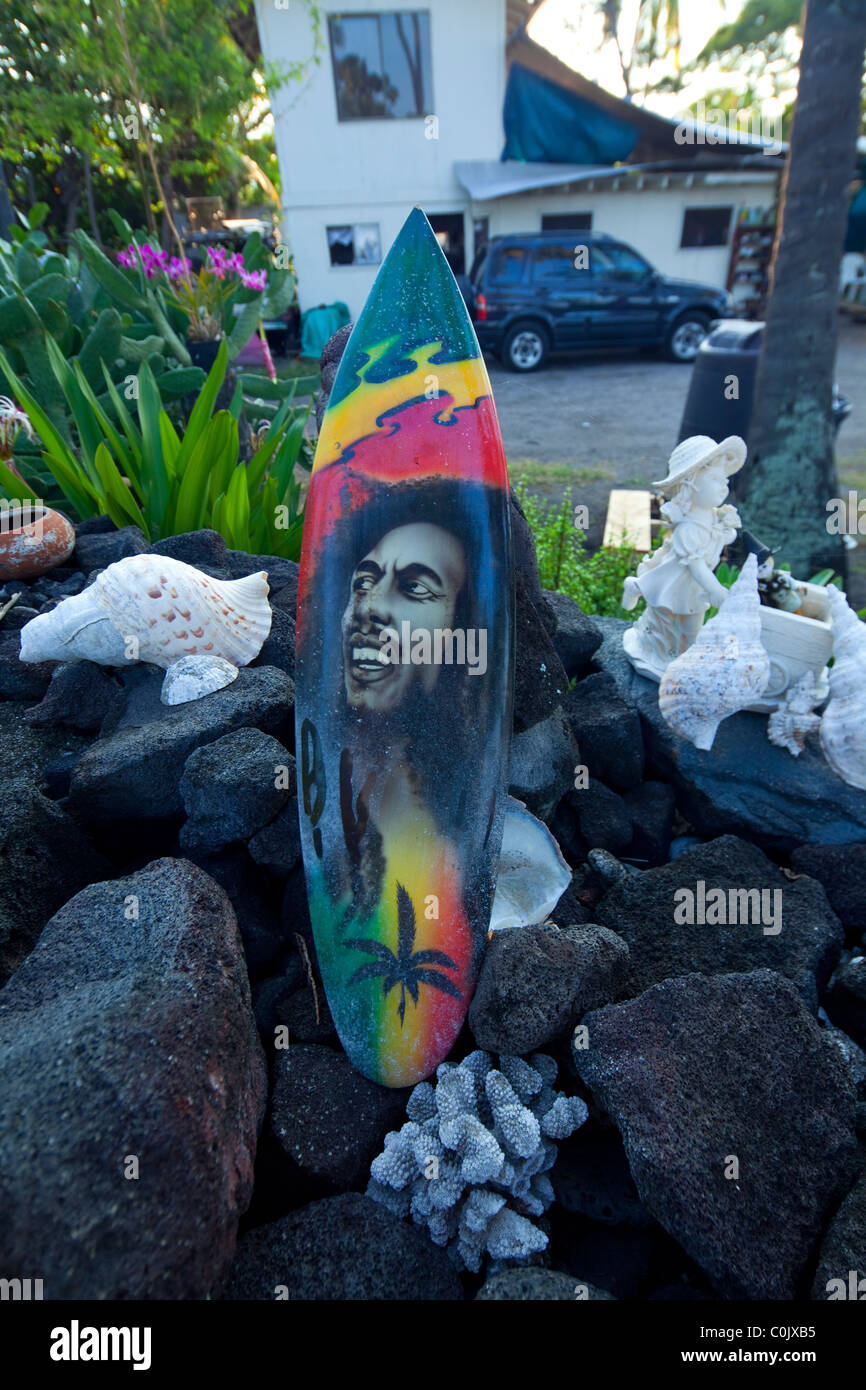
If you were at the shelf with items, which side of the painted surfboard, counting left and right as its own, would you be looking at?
back

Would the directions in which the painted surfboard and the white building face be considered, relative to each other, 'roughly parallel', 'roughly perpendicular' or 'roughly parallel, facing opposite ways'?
roughly parallel

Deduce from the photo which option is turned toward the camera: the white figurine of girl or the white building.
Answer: the white building

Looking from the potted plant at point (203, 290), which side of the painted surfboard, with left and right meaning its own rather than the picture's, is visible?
back

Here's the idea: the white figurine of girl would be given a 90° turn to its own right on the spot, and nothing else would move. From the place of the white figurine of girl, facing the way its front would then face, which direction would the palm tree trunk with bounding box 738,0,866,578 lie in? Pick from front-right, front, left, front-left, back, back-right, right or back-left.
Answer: back

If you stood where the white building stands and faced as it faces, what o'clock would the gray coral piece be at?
The gray coral piece is roughly at 12 o'clock from the white building.

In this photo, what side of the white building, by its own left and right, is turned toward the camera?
front

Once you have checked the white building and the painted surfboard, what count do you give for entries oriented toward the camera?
2

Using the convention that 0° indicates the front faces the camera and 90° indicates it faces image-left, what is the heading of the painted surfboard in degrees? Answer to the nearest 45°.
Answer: approximately 0°

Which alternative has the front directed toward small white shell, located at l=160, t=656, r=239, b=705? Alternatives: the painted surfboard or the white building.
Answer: the white building

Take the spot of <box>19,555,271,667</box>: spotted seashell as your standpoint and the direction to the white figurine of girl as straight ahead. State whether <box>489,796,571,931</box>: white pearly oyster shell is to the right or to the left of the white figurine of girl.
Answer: right
